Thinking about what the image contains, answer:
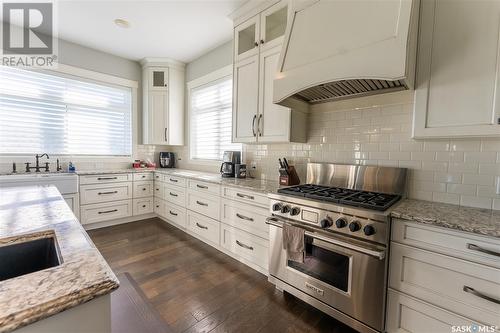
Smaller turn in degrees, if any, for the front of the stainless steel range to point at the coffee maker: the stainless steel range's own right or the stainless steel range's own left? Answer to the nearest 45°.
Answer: approximately 90° to the stainless steel range's own right

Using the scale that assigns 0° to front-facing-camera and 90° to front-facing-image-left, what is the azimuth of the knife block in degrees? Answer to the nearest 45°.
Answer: approximately 45°

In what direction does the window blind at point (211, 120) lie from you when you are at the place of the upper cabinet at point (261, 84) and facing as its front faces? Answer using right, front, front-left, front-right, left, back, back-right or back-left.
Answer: right

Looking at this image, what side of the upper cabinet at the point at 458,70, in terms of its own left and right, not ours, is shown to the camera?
front

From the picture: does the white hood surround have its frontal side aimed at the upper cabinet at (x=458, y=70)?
no

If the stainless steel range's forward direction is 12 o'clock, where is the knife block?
The knife block is roughly at 3 o'clock from the stainless steel range.

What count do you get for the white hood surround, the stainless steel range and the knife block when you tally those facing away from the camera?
0

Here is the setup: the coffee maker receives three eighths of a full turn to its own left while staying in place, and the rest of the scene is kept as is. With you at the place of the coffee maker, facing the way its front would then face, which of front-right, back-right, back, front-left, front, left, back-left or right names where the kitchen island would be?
right

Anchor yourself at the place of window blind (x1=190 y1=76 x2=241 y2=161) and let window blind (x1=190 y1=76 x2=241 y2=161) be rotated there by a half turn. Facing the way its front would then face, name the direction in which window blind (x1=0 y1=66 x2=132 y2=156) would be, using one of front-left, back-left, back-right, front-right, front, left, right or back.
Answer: back-left

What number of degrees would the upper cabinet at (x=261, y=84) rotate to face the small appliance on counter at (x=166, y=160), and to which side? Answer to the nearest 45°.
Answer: approximately 90° to its right

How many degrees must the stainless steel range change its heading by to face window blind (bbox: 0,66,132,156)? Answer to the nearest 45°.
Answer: approximately 45° to its right

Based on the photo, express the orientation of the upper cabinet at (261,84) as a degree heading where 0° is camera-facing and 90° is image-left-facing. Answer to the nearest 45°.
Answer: approximately 45°

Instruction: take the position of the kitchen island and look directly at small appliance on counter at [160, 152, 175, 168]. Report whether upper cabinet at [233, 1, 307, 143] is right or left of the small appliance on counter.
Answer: right

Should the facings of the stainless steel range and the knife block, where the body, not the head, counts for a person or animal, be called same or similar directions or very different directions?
same or similar directions

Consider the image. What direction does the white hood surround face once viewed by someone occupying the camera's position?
facing the viewer and to the left of the viewer

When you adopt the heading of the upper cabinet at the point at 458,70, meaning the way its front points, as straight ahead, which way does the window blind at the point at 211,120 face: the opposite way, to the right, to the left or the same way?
the same way

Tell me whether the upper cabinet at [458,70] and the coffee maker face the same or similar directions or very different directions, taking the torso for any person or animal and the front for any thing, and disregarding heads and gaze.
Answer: same or similar directions

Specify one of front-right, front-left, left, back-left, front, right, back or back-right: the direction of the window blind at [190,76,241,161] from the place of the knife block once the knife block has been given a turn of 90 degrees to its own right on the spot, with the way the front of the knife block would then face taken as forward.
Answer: front
